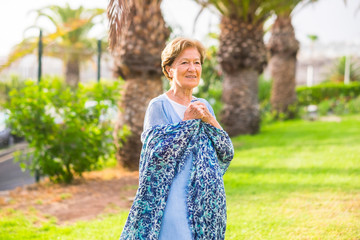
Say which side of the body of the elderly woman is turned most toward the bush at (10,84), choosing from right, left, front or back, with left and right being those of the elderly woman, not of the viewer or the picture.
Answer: back

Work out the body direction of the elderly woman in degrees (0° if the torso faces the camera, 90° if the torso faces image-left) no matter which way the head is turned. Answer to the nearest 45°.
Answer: approximately 315°

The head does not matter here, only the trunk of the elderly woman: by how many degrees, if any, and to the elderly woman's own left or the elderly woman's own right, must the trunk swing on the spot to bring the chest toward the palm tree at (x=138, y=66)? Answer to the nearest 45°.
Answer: approximately 135° to the elderly woman's own left

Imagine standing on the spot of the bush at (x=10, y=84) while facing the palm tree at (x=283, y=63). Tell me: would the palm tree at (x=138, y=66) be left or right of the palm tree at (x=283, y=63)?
right

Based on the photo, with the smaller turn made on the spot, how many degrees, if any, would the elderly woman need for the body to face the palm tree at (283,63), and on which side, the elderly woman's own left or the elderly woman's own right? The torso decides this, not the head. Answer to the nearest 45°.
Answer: approximately 135° to the elderly woman's own left

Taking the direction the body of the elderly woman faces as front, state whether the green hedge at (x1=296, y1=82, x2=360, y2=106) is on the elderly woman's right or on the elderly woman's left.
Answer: on the elderly woman's left
